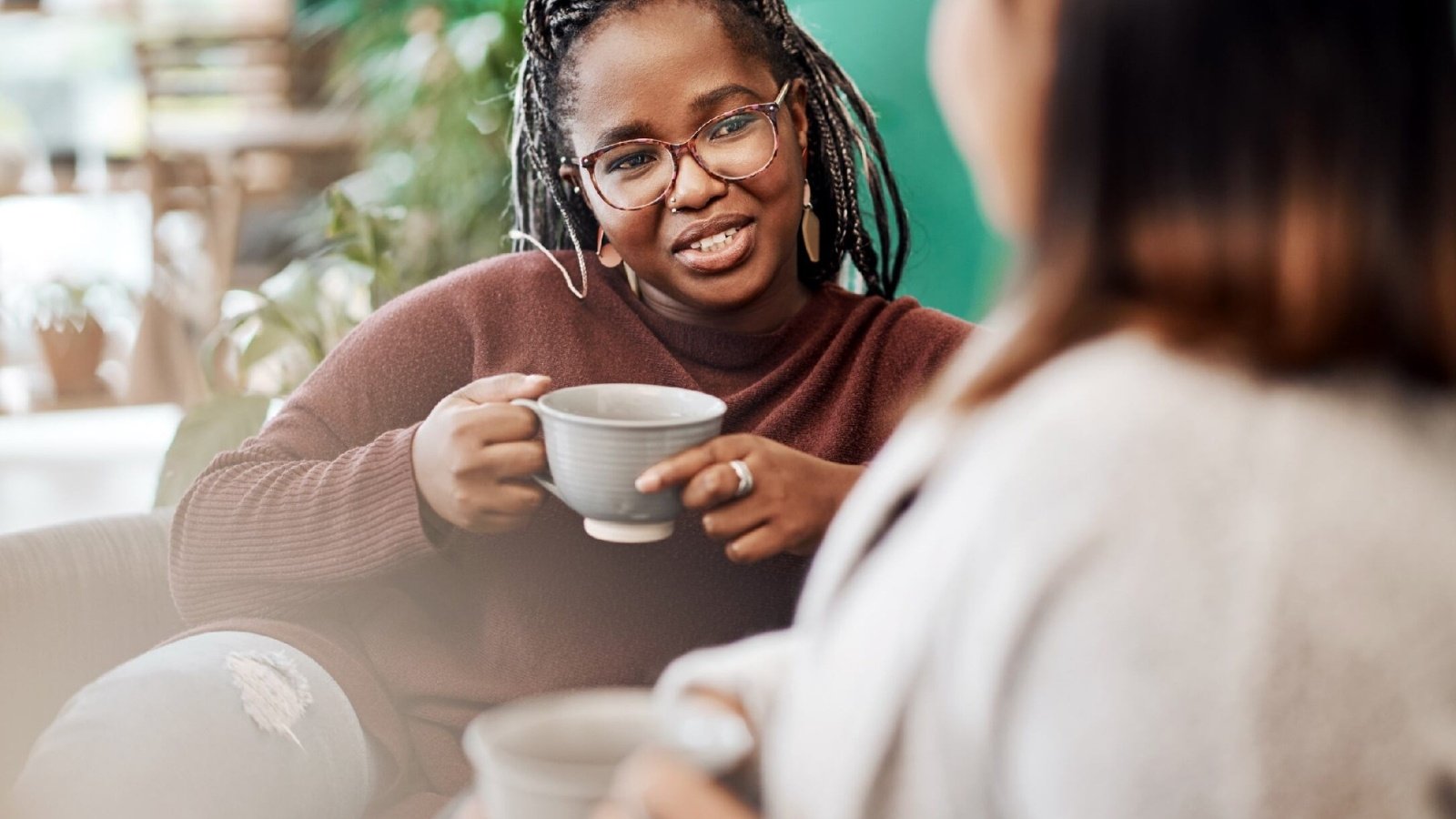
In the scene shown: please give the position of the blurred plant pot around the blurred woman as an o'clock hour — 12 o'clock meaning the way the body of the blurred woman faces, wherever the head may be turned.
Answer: The blurred plant pot is roughly at 12 o'clock from the blurred woman.

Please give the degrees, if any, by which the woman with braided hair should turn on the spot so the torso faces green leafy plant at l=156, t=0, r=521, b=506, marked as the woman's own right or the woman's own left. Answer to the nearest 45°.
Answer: approximately 180°

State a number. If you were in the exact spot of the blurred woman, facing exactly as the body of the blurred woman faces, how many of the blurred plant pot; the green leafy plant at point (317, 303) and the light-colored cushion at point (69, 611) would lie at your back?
0

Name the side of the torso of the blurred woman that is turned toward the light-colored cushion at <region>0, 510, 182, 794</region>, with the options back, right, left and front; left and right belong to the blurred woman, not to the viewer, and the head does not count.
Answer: front

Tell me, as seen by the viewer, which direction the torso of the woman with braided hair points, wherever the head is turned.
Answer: toward the camera

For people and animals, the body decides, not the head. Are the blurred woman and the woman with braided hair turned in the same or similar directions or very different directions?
very different directions

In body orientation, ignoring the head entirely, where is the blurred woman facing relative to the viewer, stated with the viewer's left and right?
facing away from the viewer and to the left of the viewer

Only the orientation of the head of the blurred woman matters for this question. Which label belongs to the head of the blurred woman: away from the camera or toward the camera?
away from the camera

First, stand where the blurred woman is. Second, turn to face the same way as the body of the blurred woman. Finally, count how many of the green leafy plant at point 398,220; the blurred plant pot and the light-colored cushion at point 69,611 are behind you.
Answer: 0

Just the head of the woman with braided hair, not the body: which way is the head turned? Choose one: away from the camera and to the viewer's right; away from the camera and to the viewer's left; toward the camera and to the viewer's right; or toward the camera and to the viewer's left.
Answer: toward the camera and to the viewer's right

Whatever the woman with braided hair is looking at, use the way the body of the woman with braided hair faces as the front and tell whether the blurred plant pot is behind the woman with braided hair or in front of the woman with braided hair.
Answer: behind

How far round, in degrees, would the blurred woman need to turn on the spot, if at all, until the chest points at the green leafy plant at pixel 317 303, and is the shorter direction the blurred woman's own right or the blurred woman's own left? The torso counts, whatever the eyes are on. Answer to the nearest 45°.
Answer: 0° — they already face it

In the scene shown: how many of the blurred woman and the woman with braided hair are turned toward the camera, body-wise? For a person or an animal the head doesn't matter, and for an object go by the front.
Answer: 1

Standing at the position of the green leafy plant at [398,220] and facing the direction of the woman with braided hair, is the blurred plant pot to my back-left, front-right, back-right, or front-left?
back-right
